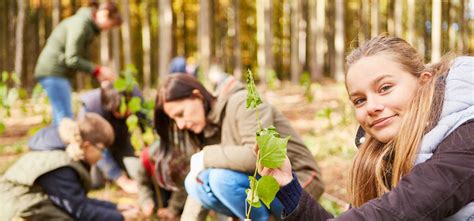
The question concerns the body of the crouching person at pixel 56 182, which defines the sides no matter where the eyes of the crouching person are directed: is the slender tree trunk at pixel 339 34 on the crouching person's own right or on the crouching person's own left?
on the crouching person's own left

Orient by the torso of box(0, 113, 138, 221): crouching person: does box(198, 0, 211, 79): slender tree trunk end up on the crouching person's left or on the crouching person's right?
on the crouching person's left

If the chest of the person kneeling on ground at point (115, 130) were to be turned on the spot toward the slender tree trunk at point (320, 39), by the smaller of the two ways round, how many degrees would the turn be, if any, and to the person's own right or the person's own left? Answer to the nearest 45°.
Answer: approximately 90° to the person's own left

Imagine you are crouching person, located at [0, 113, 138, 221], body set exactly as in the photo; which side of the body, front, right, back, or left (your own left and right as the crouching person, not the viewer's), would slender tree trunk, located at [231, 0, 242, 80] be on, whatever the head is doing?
left

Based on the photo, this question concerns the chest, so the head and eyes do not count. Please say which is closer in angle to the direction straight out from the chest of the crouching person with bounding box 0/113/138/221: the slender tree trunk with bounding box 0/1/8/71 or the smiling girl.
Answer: the smiling girl

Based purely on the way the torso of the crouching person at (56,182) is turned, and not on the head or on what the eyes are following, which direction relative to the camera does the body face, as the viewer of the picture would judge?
to the viewer's right

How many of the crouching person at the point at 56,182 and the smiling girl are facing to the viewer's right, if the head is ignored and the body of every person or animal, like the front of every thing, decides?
1

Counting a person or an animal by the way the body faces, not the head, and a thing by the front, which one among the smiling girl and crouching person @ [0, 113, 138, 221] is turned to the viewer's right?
the crouching person

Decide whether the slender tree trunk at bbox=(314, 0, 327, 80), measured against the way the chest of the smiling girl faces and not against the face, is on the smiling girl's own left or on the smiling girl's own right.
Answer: on the smiling girl's own right

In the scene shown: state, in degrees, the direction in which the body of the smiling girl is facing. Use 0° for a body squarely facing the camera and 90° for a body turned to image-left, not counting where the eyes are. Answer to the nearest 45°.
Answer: approximately 45°

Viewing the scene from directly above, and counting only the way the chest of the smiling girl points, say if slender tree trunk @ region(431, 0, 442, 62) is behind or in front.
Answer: behind
